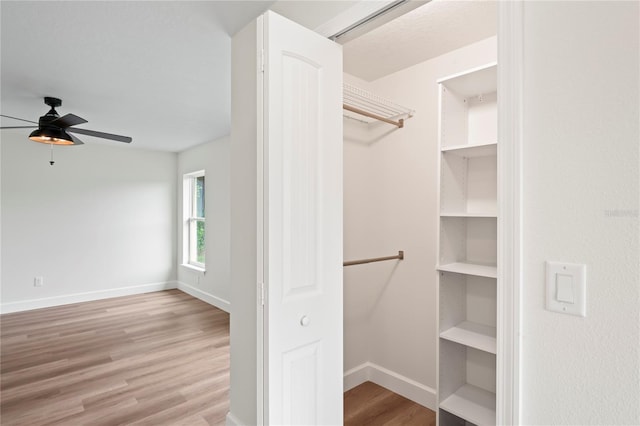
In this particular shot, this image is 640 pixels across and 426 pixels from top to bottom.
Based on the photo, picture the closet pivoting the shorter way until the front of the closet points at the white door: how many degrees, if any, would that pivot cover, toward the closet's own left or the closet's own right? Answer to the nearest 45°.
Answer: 0° — it already faces it

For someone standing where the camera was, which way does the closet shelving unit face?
facing the viewer and to the left of the viewer

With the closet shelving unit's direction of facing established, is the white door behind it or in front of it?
in front
